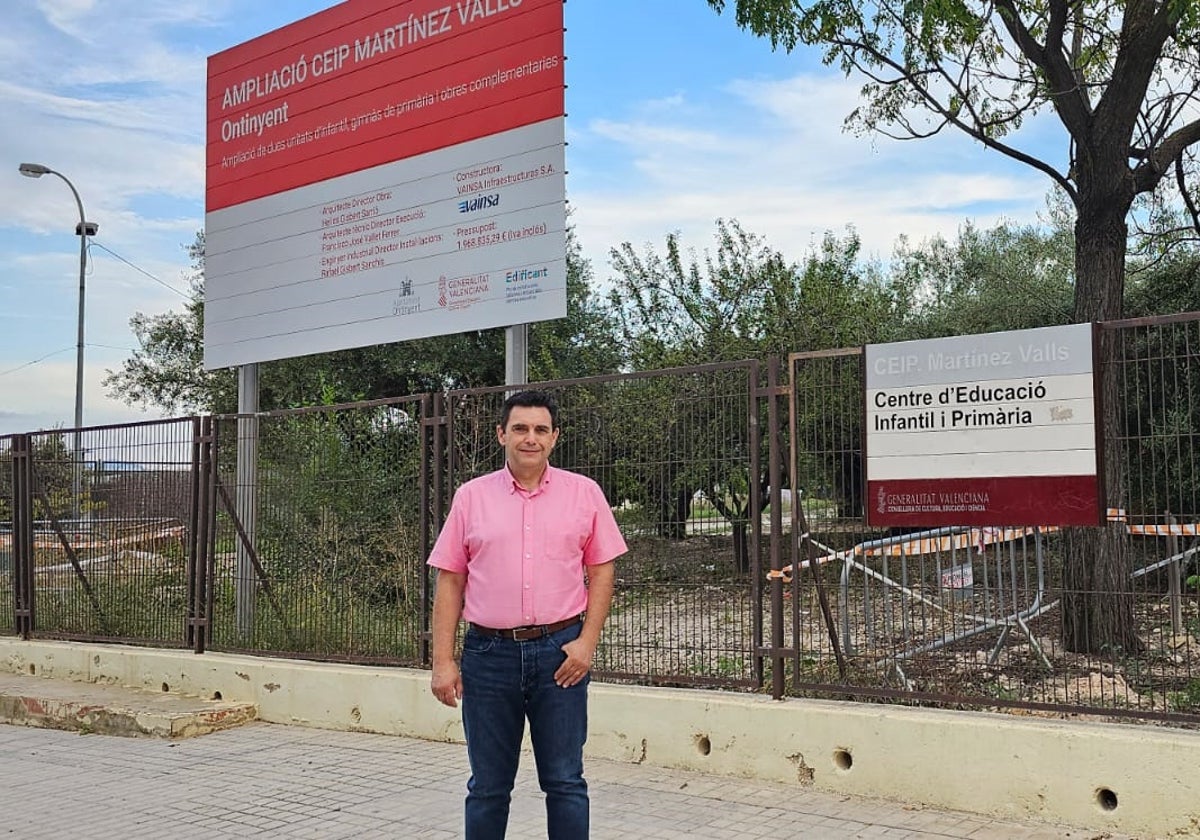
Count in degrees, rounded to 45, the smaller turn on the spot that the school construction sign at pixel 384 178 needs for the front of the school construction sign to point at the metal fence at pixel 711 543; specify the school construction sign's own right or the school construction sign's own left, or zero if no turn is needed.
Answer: approximately 90° to the school construction sign's own left

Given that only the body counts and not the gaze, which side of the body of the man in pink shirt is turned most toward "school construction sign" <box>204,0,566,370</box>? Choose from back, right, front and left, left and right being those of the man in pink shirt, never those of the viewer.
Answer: back

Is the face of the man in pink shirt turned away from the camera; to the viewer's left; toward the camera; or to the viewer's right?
toward the camera

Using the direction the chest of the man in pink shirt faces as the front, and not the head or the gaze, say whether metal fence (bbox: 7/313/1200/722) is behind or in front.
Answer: behind

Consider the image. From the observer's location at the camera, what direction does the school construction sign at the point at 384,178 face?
facing the viewer and to the left of the viewer

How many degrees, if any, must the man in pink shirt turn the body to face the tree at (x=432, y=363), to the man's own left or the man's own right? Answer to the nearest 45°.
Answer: approximately 180°

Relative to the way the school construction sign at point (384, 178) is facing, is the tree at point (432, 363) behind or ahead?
behind

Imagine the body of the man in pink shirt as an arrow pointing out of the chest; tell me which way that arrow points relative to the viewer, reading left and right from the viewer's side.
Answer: facing the viewer
